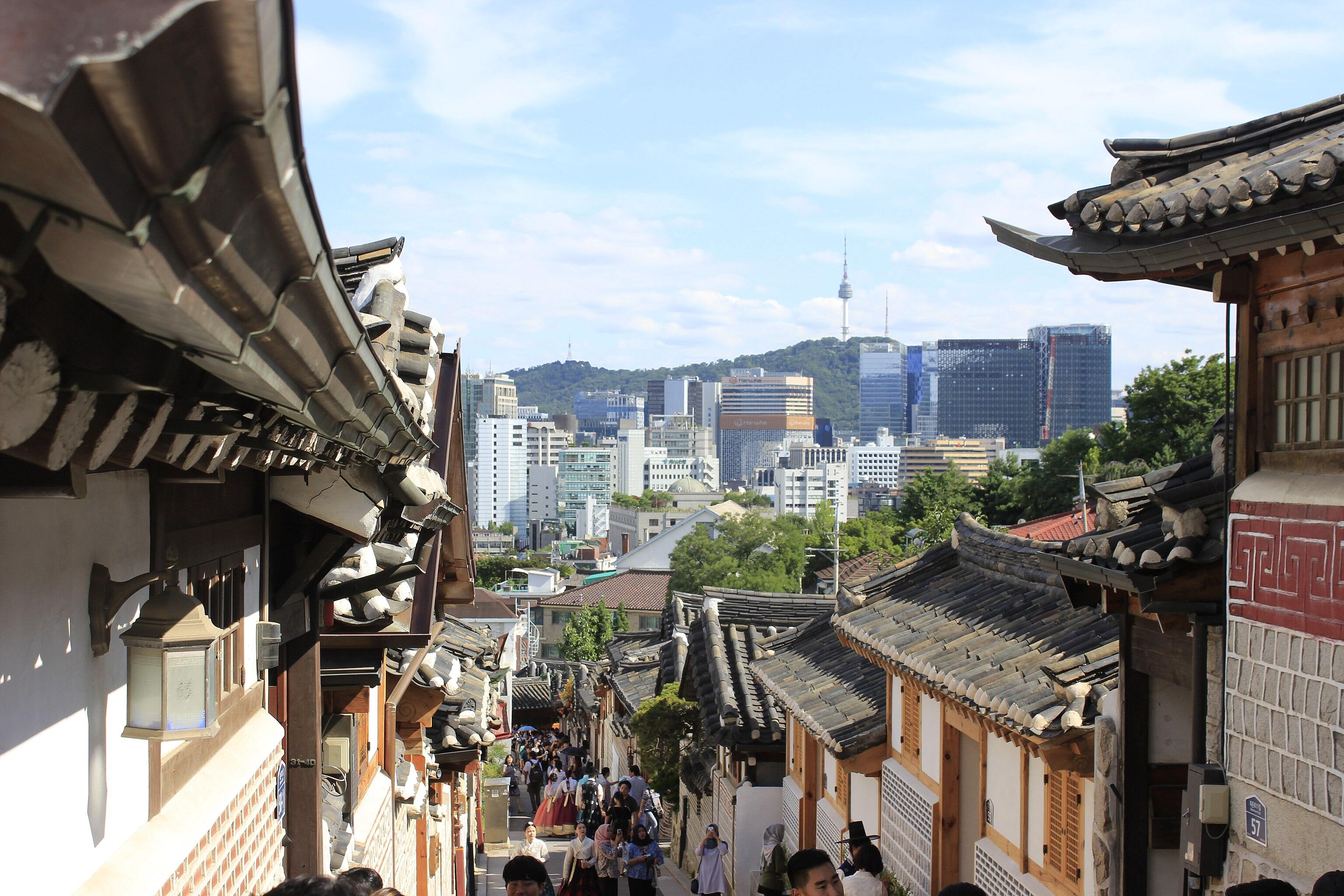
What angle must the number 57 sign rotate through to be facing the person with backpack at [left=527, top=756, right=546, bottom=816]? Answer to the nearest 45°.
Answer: approximately 90° to its right

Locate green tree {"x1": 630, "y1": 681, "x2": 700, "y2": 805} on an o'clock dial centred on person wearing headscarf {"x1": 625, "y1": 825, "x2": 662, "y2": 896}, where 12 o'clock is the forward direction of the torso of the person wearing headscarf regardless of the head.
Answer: The green tree is roughly at 6 o'clock from the person wearing headscarf.

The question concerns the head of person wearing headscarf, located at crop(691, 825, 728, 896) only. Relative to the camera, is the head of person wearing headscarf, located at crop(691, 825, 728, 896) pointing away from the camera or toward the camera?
toward the camera

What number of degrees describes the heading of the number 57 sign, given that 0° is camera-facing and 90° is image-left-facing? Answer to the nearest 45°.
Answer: approximately 45°

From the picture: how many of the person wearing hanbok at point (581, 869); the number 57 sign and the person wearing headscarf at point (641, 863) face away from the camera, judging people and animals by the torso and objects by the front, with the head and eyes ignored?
0

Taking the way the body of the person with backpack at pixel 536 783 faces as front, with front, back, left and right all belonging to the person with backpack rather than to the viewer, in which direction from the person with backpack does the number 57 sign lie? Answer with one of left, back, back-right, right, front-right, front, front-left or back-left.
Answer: back

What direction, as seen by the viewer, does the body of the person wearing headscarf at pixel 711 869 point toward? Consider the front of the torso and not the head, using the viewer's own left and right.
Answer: facing the viewer

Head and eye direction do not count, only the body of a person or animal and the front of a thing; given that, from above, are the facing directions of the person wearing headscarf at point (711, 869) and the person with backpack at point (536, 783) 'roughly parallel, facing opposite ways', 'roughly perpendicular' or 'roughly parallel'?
roughly parallel, facing opposite ways

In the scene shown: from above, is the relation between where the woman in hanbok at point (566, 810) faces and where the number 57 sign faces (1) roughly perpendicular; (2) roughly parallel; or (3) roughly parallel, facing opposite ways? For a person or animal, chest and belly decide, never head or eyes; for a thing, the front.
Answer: roughly perpendicular

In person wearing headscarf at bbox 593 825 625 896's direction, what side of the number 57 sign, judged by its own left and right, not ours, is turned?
right

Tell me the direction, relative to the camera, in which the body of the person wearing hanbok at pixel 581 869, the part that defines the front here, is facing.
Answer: toward the camera

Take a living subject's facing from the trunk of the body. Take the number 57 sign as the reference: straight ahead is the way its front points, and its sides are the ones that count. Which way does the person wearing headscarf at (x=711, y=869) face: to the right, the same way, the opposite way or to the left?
to the left
